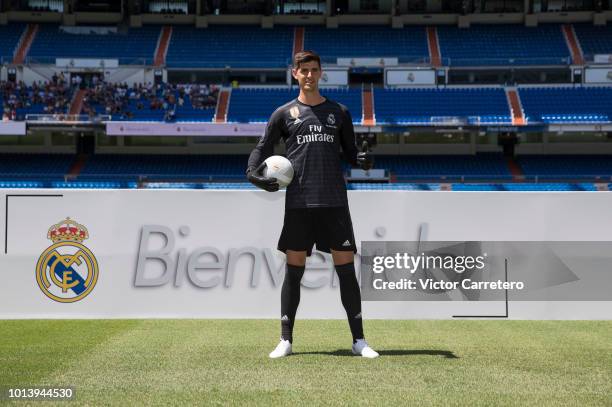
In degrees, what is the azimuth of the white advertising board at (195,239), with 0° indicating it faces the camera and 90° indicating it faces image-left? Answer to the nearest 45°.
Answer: approximately 0°

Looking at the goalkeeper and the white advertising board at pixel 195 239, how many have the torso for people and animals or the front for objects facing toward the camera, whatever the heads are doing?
2

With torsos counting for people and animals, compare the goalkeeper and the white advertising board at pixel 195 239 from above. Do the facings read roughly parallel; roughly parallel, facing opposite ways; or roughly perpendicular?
roughly parallel

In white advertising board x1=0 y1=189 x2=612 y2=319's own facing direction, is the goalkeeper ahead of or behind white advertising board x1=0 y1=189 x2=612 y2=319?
ahead

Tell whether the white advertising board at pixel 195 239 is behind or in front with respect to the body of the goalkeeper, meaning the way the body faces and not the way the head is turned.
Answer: behind

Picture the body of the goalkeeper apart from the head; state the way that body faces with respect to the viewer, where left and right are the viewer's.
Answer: facing the viewer
